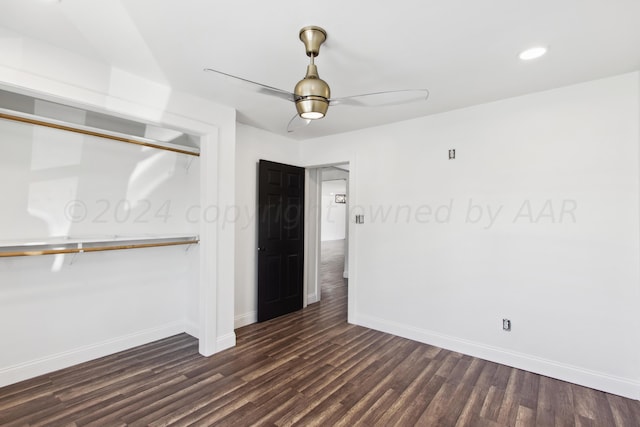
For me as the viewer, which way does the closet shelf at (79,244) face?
facing the viewer and to the right of the viewer

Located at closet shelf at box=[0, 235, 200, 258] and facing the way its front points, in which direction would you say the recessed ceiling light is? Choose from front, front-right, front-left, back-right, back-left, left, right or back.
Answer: front

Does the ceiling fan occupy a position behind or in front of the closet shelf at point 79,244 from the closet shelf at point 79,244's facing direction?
in front

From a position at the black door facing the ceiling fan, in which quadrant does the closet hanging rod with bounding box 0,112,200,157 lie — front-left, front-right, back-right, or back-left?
front-right

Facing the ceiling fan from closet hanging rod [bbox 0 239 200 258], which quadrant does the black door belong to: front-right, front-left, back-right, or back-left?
front-left

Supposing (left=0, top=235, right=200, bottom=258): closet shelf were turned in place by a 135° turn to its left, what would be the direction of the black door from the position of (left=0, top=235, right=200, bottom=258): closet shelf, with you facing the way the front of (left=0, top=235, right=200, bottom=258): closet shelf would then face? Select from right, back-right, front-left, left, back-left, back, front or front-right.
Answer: right
